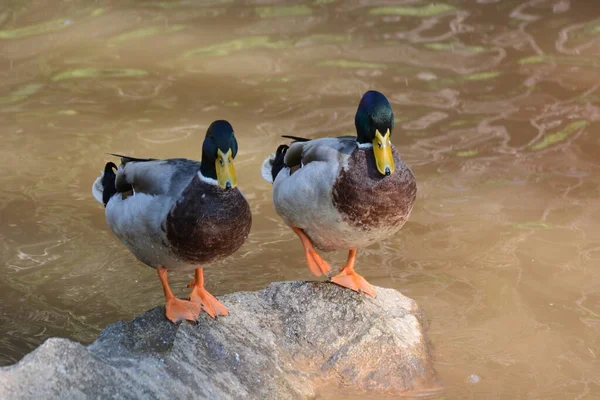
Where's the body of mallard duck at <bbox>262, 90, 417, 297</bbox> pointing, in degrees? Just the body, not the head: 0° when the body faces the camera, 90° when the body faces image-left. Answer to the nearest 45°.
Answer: approximately 315°

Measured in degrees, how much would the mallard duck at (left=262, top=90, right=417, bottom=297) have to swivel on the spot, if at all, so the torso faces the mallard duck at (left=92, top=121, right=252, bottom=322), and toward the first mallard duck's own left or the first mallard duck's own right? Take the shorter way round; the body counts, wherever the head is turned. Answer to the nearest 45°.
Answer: approximately 135° to the first mallard duck's own right

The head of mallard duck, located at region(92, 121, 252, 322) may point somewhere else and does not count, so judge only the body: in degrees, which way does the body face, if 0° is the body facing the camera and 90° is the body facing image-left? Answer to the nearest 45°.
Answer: approximately 315°
